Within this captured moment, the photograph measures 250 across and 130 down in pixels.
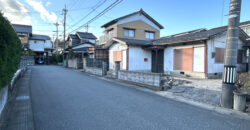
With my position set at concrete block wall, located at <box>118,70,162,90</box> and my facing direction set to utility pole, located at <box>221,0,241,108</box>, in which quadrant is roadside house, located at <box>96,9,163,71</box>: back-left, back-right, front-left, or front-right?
back-left

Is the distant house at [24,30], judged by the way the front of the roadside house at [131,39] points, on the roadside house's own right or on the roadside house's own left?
on the roadside house's own right

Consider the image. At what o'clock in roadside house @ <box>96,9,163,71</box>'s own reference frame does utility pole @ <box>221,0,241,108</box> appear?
The utility pole is roughly at 10 o'clock from the roadside house.

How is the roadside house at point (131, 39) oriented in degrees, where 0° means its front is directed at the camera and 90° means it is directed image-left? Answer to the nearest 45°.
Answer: approximately 45°

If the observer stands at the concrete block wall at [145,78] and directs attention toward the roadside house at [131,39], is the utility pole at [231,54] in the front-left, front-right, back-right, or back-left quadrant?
back-right

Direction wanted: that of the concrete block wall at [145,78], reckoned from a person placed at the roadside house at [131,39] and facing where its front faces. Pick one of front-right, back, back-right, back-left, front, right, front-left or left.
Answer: front-left

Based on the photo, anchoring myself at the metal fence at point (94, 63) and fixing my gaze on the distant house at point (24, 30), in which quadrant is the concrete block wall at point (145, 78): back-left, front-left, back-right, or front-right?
back-left
